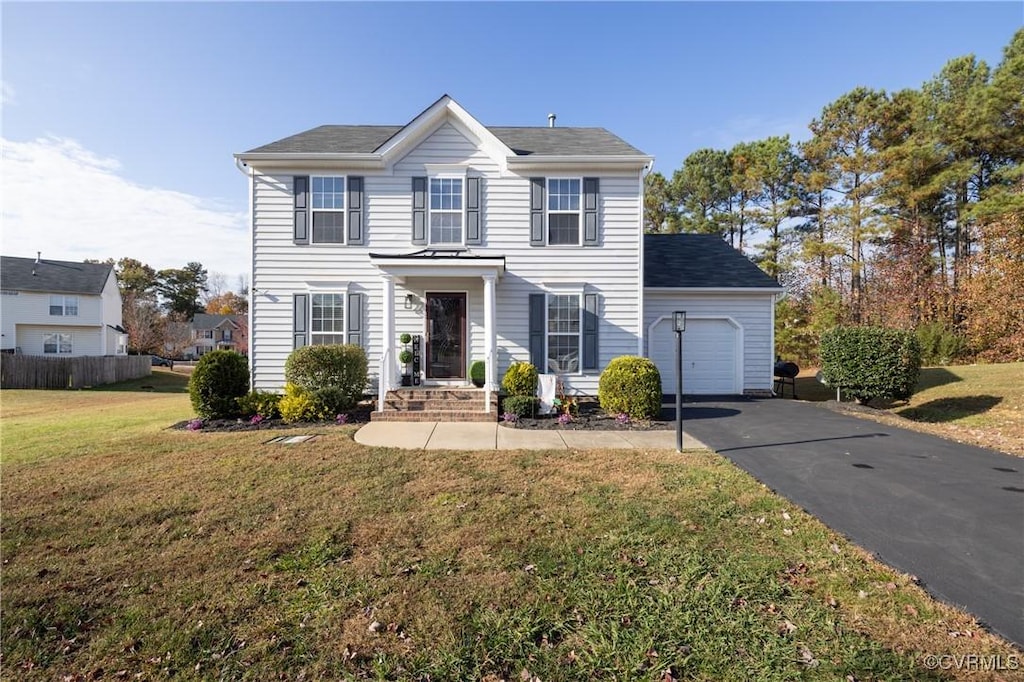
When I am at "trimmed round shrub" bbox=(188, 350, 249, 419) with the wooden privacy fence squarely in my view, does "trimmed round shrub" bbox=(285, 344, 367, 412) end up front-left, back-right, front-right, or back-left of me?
back-right

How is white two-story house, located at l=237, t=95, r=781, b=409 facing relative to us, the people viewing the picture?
facing the viewer

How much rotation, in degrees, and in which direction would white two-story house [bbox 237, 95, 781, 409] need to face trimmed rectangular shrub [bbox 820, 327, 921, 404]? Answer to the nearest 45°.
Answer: approximately 90° to its left

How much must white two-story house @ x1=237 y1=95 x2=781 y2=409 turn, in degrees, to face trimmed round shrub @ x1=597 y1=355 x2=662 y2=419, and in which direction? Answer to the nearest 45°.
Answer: approximately 45° to its left
